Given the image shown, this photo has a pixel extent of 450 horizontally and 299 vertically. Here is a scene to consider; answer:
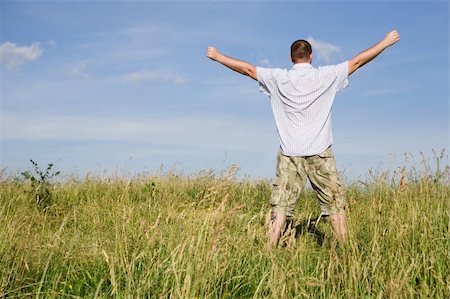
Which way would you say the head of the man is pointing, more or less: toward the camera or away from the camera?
away from the camera

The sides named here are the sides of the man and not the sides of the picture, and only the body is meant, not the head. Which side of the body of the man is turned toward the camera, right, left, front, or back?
back
